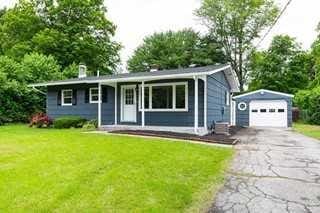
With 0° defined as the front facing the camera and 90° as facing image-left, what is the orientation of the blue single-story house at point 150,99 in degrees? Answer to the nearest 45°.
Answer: approximately 45°

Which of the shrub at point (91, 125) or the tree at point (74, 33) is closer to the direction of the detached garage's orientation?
the shrub

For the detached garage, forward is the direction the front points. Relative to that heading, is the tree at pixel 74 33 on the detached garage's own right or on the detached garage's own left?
on the detached garage's own right

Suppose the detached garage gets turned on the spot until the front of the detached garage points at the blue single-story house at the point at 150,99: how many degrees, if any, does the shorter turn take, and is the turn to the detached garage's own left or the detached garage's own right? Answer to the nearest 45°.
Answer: approximately 45° to the detached garage's own right

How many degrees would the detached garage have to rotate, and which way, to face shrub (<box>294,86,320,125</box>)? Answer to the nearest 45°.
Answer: approximately 135° to its left

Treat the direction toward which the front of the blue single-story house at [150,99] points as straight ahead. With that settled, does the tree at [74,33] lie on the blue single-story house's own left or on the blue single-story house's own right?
on the blue single-story house's own right

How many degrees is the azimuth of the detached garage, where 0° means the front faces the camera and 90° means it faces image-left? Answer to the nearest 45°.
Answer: approximately 0°

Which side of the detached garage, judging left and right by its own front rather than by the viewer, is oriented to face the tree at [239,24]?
back

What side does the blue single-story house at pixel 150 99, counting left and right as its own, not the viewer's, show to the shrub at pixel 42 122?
right
